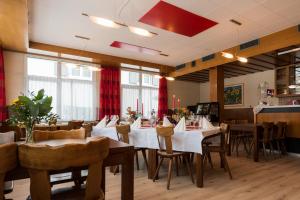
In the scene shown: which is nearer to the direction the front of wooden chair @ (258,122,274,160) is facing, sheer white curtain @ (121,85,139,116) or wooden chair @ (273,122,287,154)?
the sheer white curtain

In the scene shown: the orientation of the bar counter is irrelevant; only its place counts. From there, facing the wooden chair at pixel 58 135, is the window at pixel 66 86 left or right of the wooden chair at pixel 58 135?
right

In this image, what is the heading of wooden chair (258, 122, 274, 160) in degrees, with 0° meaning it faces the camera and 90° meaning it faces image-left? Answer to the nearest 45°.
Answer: approximately 135°

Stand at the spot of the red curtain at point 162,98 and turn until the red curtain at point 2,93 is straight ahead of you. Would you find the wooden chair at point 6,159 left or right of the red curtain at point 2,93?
left

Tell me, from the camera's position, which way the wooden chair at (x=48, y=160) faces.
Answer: facing away from the viewer

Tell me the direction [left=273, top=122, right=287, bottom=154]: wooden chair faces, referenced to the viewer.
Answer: facing away from the viewer and to the left of the viewer

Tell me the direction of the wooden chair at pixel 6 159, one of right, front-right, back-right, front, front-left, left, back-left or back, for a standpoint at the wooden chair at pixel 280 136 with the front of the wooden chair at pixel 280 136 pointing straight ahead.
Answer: back-left

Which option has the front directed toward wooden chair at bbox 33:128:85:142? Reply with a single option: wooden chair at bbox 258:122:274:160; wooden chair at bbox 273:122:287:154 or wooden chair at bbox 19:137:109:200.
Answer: wooden chair at bbox 19:137:109:200
